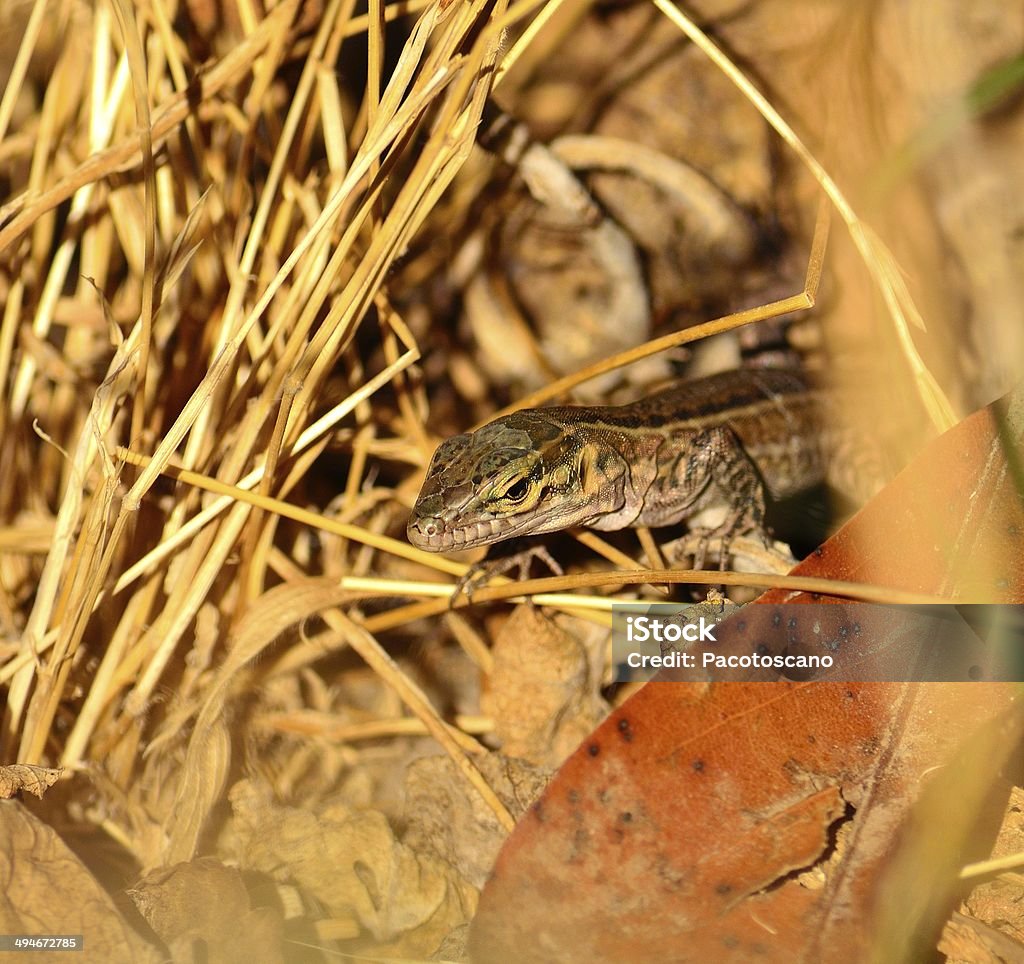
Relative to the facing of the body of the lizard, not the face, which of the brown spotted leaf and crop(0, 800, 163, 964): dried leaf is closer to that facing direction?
the dried leaf

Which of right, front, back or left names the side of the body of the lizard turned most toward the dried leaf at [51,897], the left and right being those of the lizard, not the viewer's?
front

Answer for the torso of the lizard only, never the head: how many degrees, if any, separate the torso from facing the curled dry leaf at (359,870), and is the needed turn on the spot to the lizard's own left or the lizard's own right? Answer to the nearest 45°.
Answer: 0° — it already faces it

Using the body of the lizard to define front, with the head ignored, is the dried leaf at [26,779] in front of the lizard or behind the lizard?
in front

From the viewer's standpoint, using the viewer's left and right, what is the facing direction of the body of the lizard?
facing the viewer and to the left of the viewer
